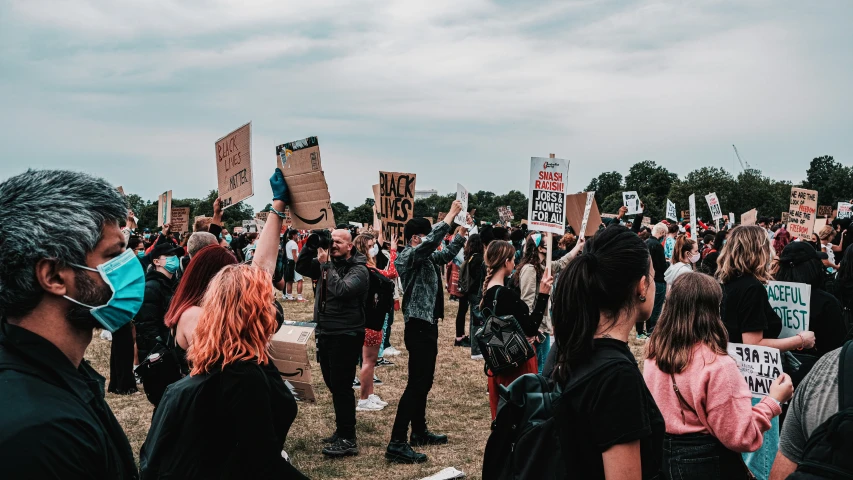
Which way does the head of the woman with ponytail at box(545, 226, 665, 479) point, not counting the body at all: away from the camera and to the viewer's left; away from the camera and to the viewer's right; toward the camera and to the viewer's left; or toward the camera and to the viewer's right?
away from the camera and to the viewer's right

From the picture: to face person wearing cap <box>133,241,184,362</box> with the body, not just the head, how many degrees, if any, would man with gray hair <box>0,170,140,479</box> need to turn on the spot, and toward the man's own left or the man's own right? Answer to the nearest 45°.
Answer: approximately 90° to the man's own left

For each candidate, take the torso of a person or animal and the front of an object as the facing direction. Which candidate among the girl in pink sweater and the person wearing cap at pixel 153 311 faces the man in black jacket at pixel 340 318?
the person wearing cap

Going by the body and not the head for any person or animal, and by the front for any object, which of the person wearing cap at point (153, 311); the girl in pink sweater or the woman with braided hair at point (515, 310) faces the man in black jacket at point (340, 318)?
the person wearing cap

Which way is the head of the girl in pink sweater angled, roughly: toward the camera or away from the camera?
away from the camera

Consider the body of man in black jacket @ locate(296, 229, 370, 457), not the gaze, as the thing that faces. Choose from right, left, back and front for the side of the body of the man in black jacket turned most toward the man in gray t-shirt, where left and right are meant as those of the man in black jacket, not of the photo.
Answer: left

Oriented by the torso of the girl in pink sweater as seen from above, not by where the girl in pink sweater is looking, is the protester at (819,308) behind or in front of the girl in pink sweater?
in front

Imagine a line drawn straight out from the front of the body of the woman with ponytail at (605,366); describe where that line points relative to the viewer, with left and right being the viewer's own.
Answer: facing away from the viewer and to the right of the viewer

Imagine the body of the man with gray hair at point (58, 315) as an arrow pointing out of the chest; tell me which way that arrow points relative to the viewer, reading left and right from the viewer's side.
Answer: facing to the right of the viewer
